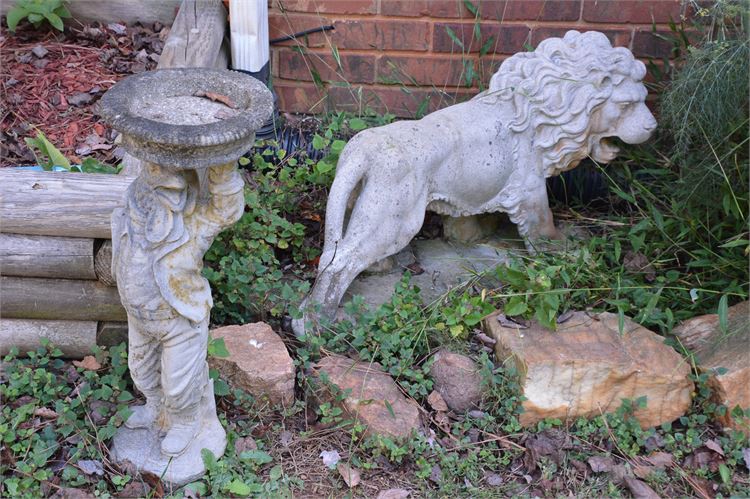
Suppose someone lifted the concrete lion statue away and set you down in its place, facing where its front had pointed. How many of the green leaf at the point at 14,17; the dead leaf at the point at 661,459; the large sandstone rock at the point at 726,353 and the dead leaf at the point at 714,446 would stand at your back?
1

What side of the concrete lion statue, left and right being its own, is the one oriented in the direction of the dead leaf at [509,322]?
right

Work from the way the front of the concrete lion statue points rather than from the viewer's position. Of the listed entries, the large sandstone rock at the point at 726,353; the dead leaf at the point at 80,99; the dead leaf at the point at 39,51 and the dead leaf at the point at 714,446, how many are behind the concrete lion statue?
2

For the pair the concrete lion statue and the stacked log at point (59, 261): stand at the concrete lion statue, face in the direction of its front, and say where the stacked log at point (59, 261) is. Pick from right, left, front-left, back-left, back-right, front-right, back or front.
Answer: back-right

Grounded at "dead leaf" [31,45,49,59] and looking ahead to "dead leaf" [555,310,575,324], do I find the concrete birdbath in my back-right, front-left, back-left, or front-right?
front-right

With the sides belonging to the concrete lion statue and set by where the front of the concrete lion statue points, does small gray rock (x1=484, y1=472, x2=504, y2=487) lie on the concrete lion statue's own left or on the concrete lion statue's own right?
on the concrete lion statue's own right

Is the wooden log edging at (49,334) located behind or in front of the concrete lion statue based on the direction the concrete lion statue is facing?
behind

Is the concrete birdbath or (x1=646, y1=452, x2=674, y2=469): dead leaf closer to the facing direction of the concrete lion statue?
the dead leaf

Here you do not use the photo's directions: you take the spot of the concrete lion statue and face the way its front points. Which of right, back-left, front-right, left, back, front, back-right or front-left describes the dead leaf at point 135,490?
back-right

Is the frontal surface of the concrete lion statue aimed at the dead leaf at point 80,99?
no

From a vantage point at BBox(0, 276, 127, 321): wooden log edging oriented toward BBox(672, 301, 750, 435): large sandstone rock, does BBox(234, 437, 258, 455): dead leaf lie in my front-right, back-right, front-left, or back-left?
front-right

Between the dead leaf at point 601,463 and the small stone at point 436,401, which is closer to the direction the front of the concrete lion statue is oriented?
the dead leaf

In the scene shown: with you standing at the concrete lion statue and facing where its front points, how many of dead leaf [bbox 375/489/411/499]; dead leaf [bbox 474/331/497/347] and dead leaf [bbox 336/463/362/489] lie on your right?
3

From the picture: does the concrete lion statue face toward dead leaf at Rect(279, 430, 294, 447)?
no

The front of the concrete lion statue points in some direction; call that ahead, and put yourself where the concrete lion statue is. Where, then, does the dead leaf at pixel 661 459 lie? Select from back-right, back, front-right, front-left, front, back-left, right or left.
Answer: front-right

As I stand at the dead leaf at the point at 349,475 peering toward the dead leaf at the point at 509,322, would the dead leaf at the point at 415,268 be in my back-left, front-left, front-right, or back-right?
front-left

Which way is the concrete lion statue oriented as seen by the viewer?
to the viewer's right

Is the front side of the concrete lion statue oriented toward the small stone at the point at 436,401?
no

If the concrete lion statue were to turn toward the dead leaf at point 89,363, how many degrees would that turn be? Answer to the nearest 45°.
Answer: approximately 135° to its right
